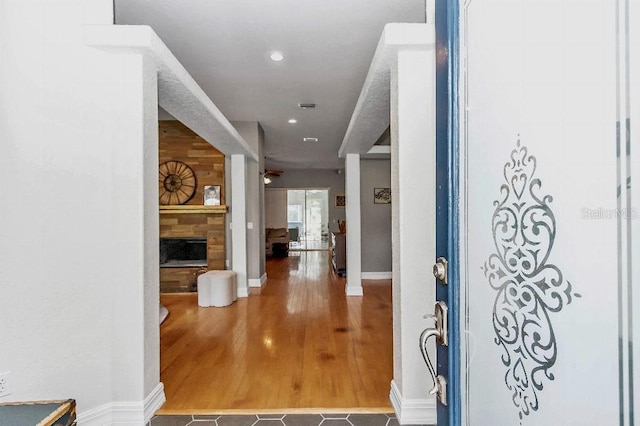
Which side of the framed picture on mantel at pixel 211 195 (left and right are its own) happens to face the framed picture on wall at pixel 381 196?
left

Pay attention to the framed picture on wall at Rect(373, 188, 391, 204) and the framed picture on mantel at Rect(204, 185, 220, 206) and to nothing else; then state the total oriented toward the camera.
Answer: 2

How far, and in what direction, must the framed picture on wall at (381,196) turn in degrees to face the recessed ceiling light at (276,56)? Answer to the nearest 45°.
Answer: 0° — it already faces it

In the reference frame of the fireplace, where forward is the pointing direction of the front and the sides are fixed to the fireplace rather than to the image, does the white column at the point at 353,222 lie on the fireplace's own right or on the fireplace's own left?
on the fireplace's own left

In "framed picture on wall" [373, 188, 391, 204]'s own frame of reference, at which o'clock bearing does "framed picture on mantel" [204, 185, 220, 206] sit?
"framed picture on mantel" [204, 185, 220, 206] is roughly at 2 o'clock from "framed picture on wall" [373, 188, 391, 204].

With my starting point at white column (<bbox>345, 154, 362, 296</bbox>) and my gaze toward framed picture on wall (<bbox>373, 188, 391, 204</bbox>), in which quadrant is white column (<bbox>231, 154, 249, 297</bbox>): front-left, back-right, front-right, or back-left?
back-left

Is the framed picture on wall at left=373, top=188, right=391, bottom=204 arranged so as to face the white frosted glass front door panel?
yes

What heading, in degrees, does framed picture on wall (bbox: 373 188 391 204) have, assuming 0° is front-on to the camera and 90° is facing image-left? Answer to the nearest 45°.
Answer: approximately 0°
